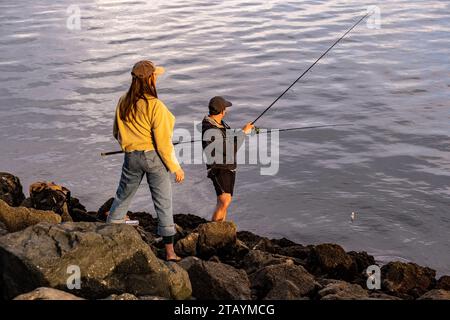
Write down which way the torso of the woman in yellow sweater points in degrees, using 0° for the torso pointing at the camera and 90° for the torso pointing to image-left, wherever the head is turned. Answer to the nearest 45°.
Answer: approximately 225°

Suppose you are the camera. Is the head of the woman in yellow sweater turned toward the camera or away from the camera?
away from the camera

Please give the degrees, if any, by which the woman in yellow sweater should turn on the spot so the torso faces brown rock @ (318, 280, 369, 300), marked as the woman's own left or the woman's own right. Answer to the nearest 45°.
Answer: approximately 45° to the woman's own right

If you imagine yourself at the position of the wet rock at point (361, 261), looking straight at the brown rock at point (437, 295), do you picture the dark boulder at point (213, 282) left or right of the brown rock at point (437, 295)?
right

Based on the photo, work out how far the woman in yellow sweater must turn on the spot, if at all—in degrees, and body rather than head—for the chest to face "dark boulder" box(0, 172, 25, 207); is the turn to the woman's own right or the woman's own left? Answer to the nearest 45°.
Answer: approximately 90° to the woman's own left

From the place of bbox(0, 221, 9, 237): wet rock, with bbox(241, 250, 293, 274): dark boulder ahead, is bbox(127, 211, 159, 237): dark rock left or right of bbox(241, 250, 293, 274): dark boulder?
left

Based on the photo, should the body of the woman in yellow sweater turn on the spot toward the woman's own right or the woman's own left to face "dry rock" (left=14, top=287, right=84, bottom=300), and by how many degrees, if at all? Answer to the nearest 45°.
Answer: approximately 180°

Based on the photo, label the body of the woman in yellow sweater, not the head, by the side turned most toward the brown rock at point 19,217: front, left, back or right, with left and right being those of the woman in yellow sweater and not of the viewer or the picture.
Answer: left
